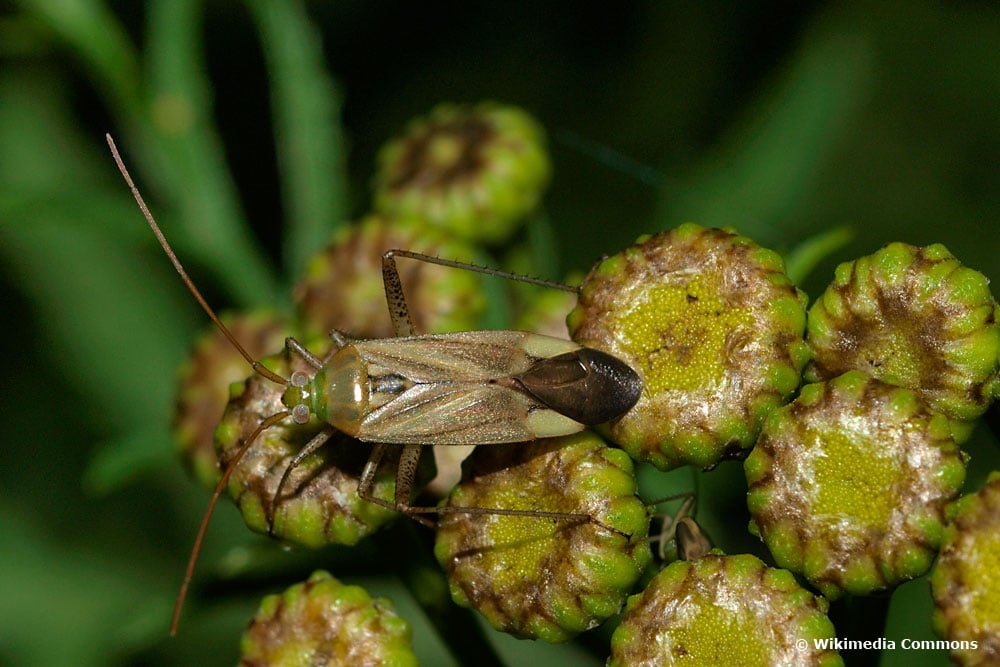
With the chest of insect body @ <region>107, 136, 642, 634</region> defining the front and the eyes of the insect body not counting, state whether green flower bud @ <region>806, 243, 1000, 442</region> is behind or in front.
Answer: behind

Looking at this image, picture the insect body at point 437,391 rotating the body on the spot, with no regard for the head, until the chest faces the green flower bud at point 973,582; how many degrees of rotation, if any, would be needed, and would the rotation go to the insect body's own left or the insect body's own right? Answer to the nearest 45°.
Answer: approximately 135° to the insect body's own left

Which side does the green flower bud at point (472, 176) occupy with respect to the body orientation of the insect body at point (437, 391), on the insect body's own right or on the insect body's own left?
on the insect body's own right

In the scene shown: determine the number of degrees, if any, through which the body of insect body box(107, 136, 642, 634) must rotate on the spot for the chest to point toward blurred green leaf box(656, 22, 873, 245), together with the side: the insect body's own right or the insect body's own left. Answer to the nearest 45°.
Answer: approximately 135° to the insect body's own right

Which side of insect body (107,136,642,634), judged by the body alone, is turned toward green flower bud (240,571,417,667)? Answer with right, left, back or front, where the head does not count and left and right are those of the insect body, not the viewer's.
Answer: left

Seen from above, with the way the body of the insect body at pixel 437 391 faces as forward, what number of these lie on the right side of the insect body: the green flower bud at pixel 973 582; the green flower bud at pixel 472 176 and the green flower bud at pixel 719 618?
1

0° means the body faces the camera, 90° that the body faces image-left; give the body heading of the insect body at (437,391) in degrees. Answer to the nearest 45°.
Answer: approximately 90°

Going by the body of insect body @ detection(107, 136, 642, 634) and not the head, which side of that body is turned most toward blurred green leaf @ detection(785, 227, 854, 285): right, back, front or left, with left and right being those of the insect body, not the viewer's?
back
